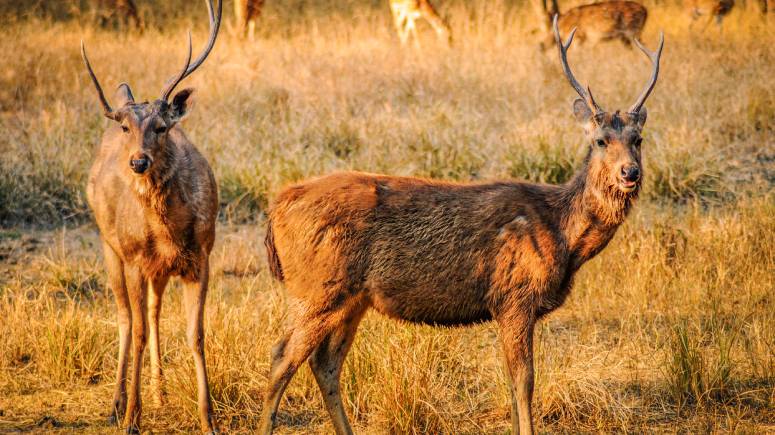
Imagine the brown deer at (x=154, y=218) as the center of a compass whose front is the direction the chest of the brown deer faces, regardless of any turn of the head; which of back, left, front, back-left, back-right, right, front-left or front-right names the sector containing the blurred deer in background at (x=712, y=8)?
back-left

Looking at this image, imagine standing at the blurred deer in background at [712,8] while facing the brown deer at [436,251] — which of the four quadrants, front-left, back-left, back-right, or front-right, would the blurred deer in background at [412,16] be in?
front-right

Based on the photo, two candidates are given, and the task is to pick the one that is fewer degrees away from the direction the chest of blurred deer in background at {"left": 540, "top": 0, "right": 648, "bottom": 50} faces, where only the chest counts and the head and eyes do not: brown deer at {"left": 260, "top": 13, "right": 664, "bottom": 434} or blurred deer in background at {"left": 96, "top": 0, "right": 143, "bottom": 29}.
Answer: the blurred deer in background

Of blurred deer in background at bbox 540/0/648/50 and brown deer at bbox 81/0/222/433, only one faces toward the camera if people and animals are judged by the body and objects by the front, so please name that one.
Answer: the brown deer

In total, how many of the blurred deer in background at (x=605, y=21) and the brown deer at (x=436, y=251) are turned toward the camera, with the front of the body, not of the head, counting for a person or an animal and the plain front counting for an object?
0

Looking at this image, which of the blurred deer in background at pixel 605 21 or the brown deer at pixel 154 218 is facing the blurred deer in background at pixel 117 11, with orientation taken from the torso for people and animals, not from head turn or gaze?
the blurred deer in background at pixel 605 21

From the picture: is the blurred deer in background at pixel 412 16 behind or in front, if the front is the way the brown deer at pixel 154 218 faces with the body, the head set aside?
behind

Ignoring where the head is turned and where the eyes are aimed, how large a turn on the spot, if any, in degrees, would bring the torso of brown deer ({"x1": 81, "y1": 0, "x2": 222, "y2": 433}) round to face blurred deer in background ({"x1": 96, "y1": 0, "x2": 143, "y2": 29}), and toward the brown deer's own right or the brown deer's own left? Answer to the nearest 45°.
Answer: approximately 180°

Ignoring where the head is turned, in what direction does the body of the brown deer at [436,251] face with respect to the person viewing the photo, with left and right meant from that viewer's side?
facing to the right of the viewer

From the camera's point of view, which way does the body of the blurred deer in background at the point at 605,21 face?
to the viewer's left

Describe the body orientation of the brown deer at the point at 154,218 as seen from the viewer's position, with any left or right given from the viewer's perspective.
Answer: facing the viewer

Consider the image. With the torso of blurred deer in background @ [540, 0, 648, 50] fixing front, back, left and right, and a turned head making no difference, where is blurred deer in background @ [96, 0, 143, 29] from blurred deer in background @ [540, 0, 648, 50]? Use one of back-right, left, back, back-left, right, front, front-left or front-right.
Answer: front

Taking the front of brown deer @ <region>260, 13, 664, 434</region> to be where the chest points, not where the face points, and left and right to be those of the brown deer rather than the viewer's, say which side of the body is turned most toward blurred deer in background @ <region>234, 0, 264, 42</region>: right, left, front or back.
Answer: left

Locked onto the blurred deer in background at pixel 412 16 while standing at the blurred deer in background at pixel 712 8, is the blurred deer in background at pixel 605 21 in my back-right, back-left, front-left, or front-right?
front-left

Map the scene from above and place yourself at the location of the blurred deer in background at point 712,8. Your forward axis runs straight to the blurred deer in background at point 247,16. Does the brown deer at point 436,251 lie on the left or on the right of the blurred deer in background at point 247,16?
left
